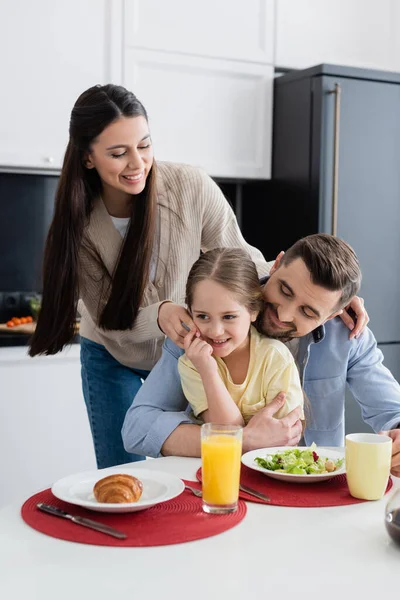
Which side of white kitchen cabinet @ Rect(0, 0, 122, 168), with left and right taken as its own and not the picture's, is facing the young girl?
front

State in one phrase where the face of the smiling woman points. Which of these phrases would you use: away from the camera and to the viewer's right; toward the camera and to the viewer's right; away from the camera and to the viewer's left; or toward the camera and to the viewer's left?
toward the camera and to the viewer's right

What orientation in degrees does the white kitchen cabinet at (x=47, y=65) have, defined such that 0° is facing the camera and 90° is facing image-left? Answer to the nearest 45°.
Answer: approximately 0°

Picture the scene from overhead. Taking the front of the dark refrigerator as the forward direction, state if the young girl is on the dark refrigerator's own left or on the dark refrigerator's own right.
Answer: on the dark refrigerator's own right

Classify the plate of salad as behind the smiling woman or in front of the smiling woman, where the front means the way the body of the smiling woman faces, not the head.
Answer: in front

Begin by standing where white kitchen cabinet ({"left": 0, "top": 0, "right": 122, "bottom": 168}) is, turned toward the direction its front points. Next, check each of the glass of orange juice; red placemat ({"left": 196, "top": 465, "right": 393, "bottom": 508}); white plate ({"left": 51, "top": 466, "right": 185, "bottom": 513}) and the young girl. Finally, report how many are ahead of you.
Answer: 4

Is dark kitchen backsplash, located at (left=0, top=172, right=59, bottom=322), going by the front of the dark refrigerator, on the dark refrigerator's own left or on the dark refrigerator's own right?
on the dark refrigerator's own right

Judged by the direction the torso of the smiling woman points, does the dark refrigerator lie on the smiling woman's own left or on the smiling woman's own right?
on the smiling woman's own left

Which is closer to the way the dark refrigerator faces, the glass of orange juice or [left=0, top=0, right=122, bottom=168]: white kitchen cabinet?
the glass of orange juice

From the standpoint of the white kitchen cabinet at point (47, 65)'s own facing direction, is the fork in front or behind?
in front
